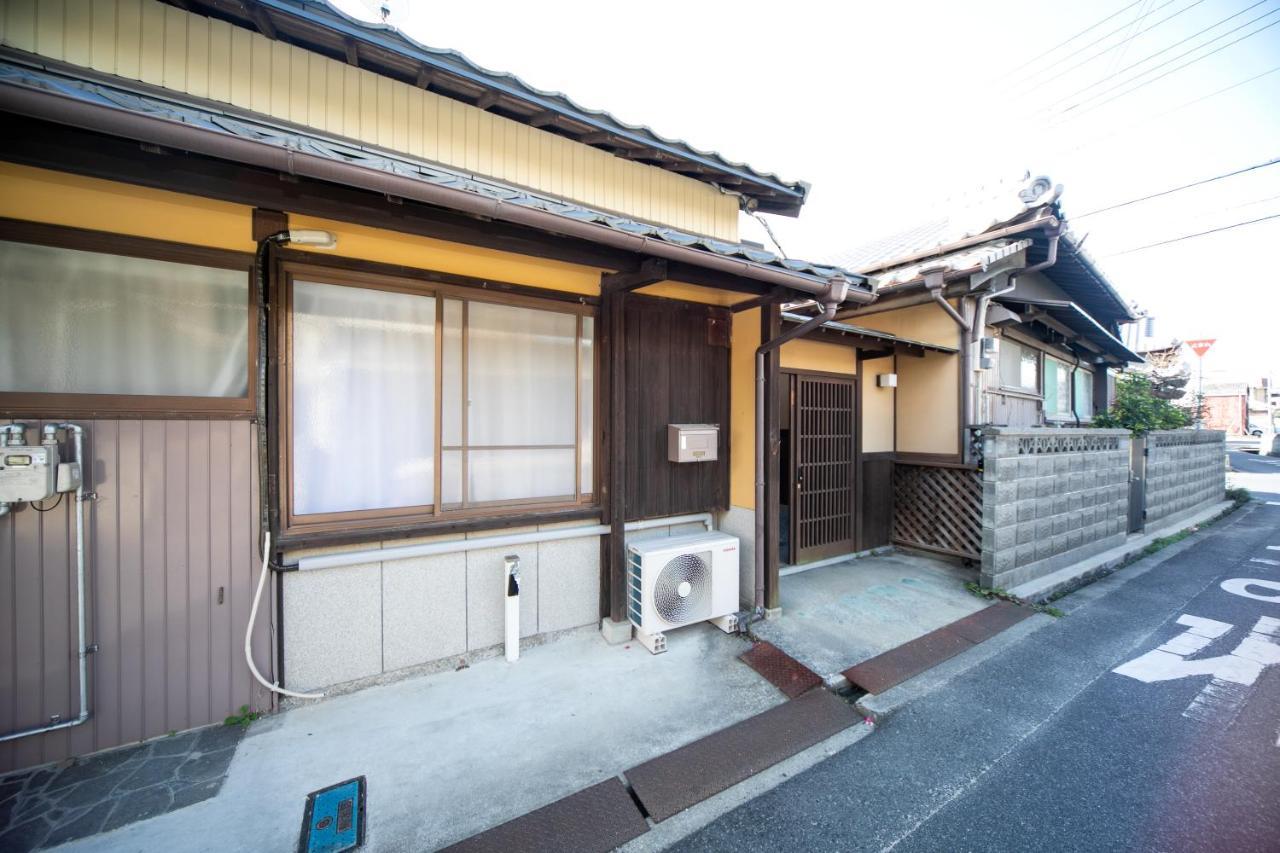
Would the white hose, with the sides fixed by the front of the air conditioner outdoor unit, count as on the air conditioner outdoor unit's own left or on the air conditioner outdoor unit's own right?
on the air conditioner outdoor unit's own right

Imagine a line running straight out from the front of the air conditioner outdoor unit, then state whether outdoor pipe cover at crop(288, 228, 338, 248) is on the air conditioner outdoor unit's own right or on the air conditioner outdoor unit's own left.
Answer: on the air conditioner outdoor unit's own right

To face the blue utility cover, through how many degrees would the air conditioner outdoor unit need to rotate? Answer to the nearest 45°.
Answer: approximately 90° to its right

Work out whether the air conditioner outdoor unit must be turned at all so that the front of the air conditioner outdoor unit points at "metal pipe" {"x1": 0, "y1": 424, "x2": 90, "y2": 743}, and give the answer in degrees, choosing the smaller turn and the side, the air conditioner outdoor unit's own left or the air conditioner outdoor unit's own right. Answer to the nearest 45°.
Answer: approximately 90° to the air conditioner outdoor unit's own right

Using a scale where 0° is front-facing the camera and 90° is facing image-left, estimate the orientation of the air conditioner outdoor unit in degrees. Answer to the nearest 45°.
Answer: approximately 315°

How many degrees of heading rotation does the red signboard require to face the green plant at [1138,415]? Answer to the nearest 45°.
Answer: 0° — it already faces it

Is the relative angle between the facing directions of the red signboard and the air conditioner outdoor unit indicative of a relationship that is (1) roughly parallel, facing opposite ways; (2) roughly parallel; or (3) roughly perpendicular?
roughly perpendicular

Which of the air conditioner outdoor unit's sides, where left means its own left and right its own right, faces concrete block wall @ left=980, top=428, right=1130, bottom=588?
left

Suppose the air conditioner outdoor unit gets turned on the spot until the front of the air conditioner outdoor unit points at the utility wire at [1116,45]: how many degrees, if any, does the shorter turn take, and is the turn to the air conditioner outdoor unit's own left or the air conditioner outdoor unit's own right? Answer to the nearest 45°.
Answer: approximately 90° to the air conditioner outdoor unit's own left
